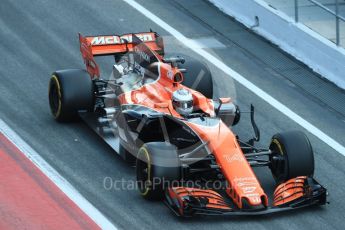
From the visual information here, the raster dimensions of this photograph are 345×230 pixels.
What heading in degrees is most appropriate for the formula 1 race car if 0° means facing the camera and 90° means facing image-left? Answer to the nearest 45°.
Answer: approximately 315°
